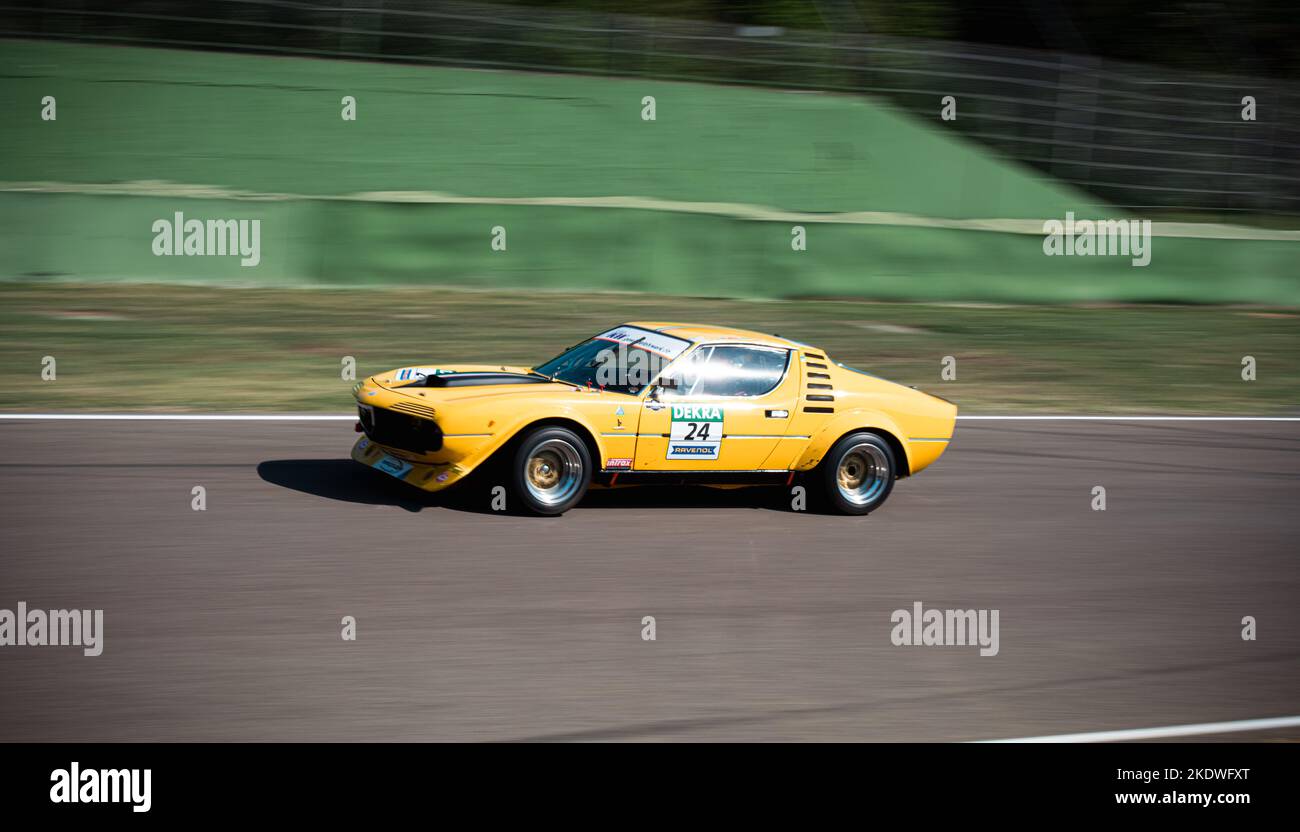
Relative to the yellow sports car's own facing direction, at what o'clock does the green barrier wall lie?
The green barrier wall is roughly at 4 o'clock from the yellow sports car.

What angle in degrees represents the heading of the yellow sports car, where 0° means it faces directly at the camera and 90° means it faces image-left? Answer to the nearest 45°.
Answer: approximately 45°
